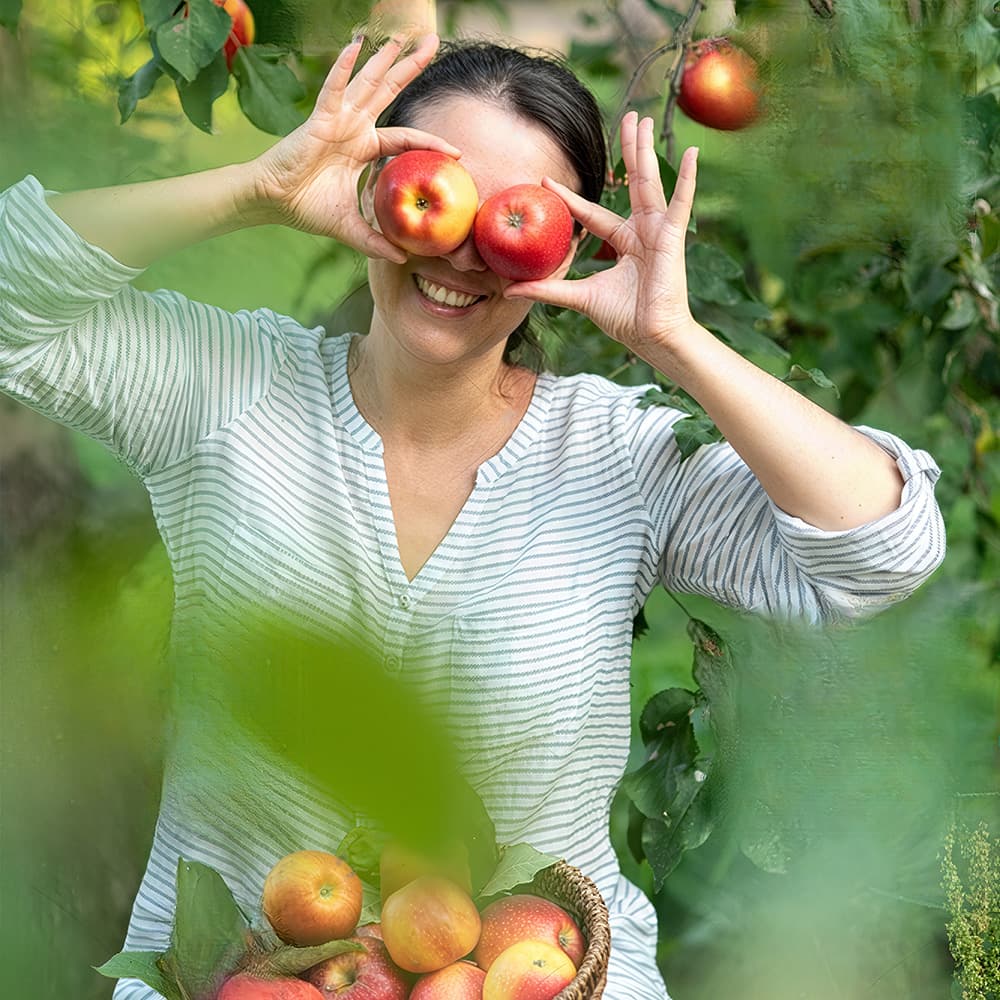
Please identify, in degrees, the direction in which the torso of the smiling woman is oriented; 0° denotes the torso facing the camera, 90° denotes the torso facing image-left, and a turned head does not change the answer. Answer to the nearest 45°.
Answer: approximately 0°
